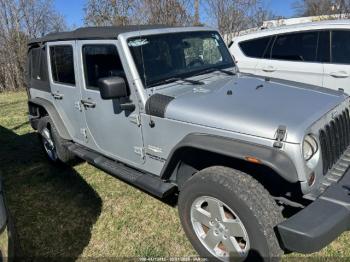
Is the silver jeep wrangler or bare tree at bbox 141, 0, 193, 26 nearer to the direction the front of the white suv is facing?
the silver jeep wrangler

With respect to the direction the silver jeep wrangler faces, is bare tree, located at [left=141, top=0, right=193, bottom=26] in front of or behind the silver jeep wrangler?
behind

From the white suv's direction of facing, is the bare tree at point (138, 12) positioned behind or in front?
behind

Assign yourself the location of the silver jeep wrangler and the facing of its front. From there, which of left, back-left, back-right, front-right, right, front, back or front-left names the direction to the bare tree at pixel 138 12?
back-left

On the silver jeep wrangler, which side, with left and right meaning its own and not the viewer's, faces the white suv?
left

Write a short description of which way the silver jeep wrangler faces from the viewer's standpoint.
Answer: facing the viewer and to the right of the viewer

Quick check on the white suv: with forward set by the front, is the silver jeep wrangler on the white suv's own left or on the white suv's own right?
on the white suv's own right

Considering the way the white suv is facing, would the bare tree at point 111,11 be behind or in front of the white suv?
behind
